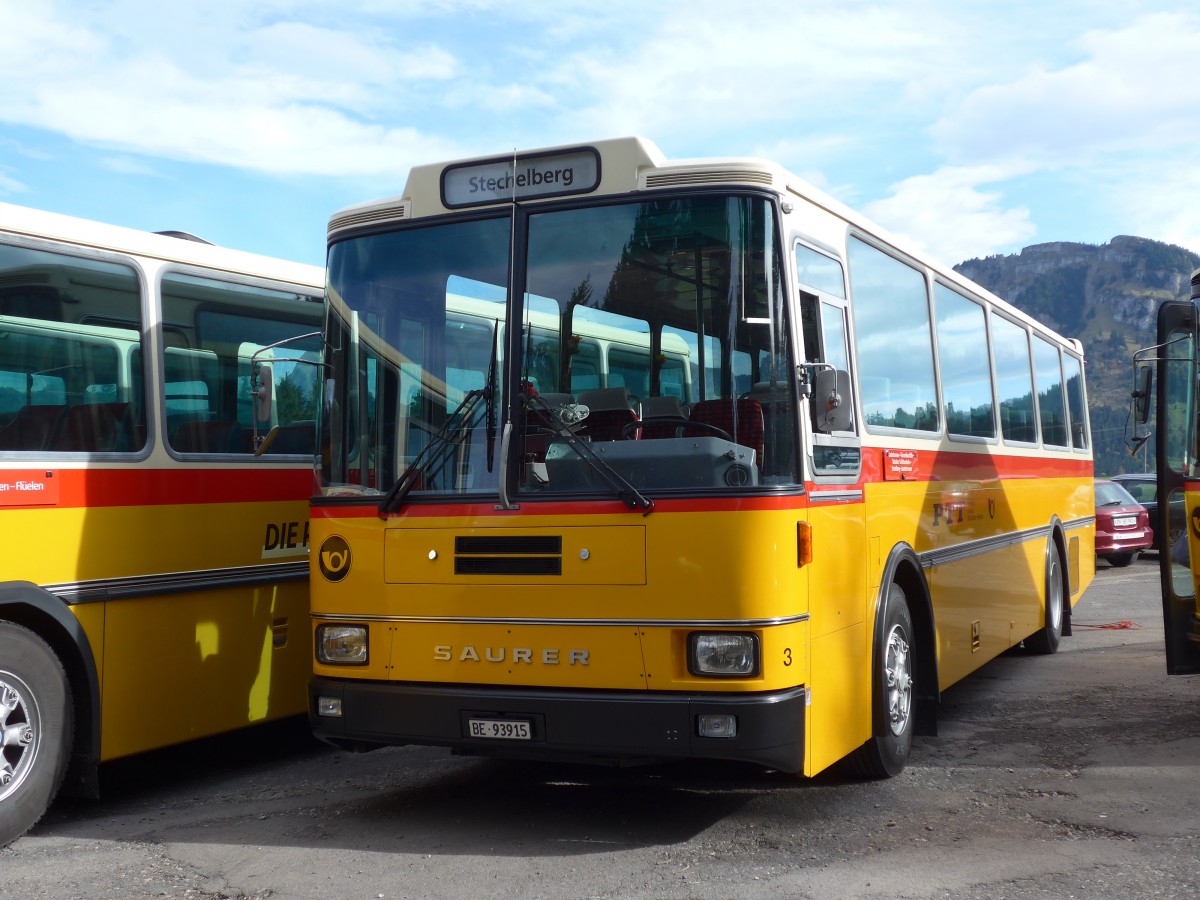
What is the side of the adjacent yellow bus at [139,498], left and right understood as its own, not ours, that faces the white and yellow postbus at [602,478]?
left

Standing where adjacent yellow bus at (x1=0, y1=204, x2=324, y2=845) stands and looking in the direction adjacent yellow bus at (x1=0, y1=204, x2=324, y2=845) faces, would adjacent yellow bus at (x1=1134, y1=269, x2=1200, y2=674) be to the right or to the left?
on its left

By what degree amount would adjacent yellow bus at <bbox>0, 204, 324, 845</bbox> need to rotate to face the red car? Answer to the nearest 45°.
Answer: approximately 180°

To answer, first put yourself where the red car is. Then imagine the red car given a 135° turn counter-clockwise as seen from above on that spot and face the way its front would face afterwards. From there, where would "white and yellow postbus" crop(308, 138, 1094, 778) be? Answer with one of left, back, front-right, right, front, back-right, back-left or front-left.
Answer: front

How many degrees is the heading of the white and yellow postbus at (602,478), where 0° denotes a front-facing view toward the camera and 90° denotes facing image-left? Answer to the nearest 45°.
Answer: approximately 45°

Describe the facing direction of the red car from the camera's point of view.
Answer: facing away from the viewer and to the left of the viewer
